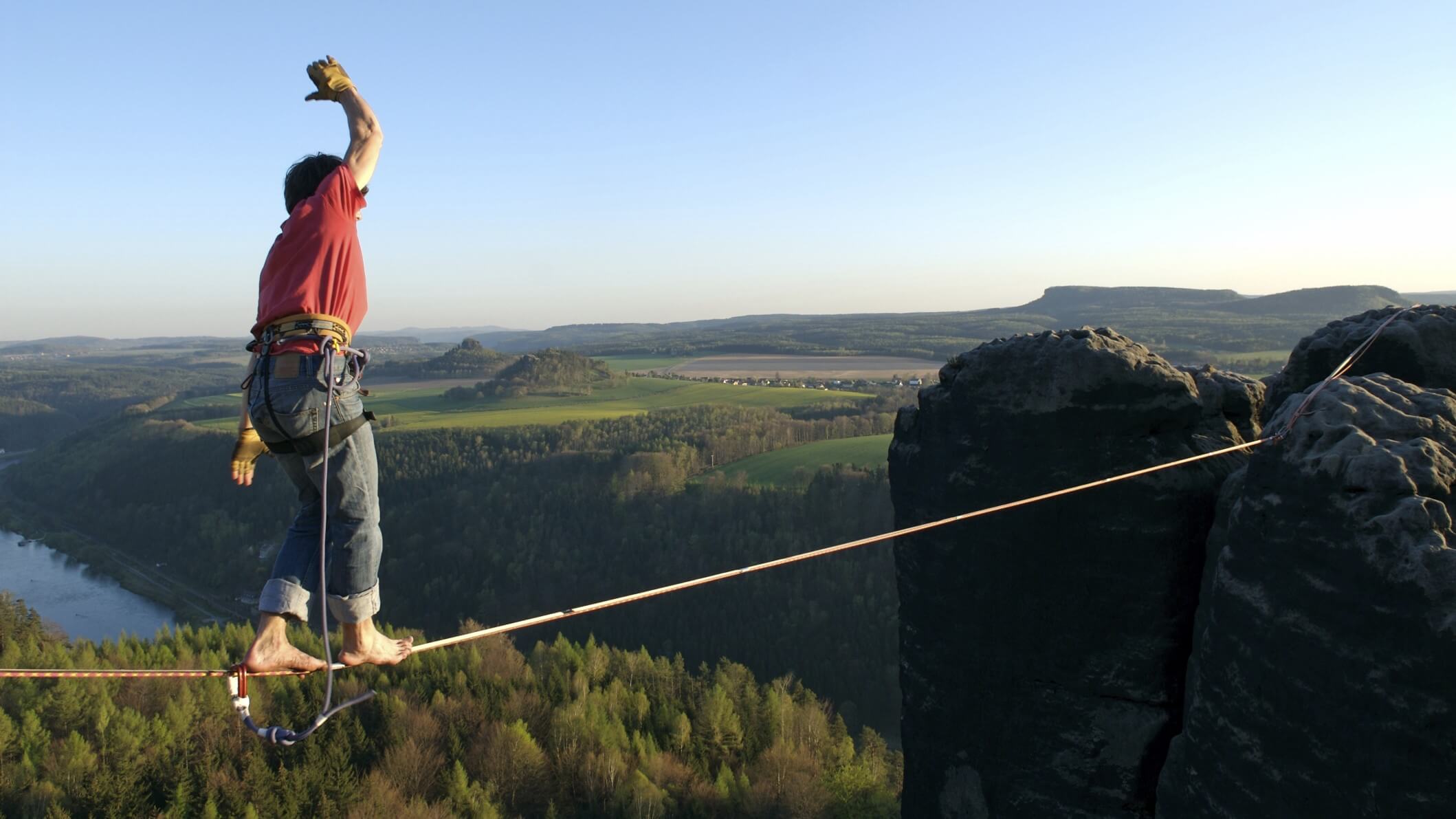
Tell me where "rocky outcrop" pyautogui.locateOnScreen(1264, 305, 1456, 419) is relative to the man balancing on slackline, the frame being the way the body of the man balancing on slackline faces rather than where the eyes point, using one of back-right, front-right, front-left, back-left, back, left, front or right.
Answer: front-right

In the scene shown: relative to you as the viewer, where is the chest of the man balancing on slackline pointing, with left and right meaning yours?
facing away from the viewer and to the right of the viewer

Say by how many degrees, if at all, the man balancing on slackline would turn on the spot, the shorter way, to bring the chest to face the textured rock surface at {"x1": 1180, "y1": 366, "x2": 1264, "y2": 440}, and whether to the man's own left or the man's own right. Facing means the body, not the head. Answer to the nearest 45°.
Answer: approximately 45° to the man's own right

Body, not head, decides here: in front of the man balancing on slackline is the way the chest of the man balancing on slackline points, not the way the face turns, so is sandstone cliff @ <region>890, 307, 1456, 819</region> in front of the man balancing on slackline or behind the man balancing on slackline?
in front

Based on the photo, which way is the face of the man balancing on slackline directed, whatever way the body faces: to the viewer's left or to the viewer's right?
to the viewer's right
